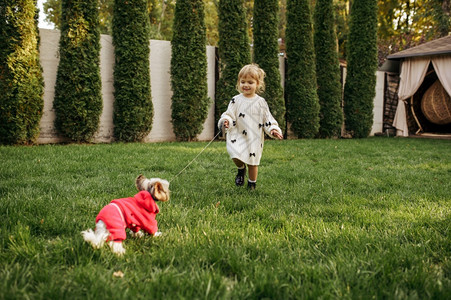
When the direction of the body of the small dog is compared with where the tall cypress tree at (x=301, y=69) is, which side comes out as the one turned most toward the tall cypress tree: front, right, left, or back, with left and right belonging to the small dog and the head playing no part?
front

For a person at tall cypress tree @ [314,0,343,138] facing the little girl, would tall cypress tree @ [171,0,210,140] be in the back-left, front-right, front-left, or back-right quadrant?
front-right

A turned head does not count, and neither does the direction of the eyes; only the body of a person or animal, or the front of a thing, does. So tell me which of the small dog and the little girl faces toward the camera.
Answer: the little girl

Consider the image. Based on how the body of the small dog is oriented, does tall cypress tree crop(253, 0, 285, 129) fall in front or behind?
in front

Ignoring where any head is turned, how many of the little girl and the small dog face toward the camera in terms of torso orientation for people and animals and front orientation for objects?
1

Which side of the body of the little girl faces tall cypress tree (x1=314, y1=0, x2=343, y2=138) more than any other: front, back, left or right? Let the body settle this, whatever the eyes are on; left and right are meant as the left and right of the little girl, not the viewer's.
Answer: back

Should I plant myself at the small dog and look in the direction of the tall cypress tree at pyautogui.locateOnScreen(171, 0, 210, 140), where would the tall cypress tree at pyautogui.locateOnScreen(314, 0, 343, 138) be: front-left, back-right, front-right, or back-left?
front-right

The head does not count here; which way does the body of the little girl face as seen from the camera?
toward the camera

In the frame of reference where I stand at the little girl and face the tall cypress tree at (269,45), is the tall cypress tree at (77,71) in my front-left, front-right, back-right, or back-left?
front-left

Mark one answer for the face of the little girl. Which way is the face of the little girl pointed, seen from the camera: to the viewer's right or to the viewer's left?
to the viewer's left

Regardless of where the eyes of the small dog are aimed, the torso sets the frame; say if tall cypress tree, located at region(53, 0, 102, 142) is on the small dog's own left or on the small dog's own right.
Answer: on the small dog's own left

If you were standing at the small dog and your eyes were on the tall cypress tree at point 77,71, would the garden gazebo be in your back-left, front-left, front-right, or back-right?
front-right

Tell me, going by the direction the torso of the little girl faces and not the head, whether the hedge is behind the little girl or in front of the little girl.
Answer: behind

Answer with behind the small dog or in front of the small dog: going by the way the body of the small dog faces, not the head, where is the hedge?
in front

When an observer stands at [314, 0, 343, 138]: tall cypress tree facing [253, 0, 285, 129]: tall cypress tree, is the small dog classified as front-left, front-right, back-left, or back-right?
front-left

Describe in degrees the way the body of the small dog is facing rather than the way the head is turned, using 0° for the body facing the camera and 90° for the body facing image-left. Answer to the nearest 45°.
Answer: approximately 225°
